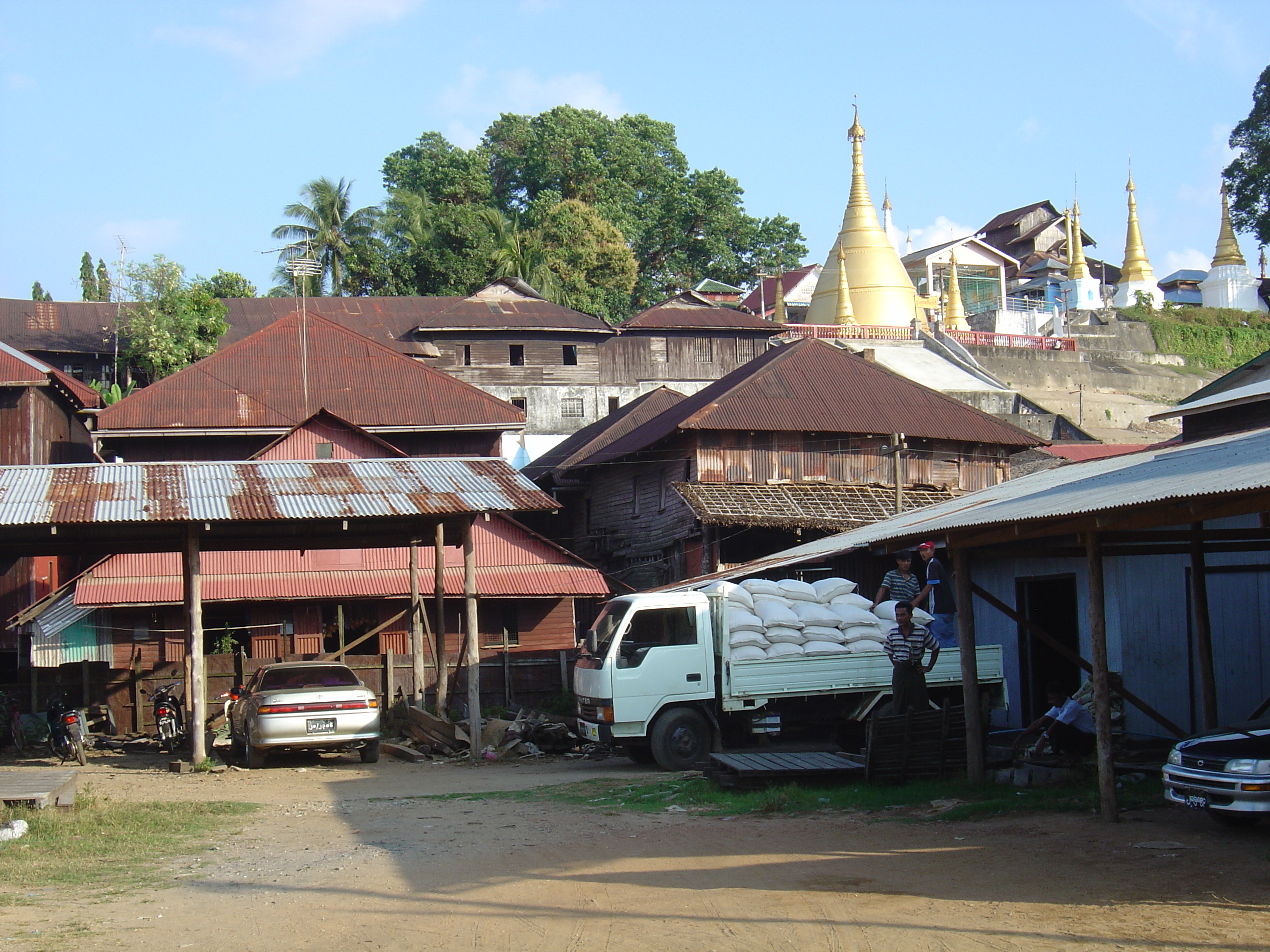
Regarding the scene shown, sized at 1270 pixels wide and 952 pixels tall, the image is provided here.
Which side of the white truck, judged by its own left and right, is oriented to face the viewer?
left

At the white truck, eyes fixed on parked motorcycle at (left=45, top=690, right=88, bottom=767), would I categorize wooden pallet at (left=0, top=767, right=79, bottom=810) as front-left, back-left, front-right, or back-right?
front-left

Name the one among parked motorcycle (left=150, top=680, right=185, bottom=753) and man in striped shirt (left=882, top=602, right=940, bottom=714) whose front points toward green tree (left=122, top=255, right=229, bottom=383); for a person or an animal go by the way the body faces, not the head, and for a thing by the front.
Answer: the parked motorcycle

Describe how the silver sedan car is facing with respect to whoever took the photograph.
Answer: facing away from the viewer

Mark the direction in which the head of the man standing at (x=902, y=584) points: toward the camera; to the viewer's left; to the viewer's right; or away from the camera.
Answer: toward the camera

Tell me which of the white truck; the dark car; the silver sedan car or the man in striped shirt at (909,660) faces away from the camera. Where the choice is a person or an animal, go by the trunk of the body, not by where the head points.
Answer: the silver sedan car

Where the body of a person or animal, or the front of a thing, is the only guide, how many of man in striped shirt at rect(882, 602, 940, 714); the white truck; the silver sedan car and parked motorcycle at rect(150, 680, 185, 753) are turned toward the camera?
1

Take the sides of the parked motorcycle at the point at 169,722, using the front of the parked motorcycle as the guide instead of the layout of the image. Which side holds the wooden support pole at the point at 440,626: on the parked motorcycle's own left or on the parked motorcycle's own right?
on the parked motorcycle's own right

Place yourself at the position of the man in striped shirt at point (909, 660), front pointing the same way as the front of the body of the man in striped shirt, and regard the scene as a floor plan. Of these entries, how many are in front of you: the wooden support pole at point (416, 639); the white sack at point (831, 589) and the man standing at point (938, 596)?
0

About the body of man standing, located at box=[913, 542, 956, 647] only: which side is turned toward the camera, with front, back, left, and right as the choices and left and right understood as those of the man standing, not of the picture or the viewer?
left

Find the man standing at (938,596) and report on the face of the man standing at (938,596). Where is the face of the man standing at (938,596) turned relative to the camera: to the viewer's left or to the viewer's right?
to the viewer's left

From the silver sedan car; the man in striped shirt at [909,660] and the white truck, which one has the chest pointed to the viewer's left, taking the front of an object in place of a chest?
the white truck

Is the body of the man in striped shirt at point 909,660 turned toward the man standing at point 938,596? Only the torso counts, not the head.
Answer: no

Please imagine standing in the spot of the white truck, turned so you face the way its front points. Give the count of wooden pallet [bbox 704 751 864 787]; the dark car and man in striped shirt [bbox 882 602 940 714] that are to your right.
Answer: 0

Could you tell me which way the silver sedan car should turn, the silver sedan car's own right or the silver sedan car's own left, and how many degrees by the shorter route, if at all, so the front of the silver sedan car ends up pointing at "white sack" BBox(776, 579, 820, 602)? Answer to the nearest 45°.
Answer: approximately 90° to the silver sedan car's own right

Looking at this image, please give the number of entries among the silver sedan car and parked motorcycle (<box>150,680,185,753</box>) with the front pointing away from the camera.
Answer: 2

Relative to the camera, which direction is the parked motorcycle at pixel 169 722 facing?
away from the camera
